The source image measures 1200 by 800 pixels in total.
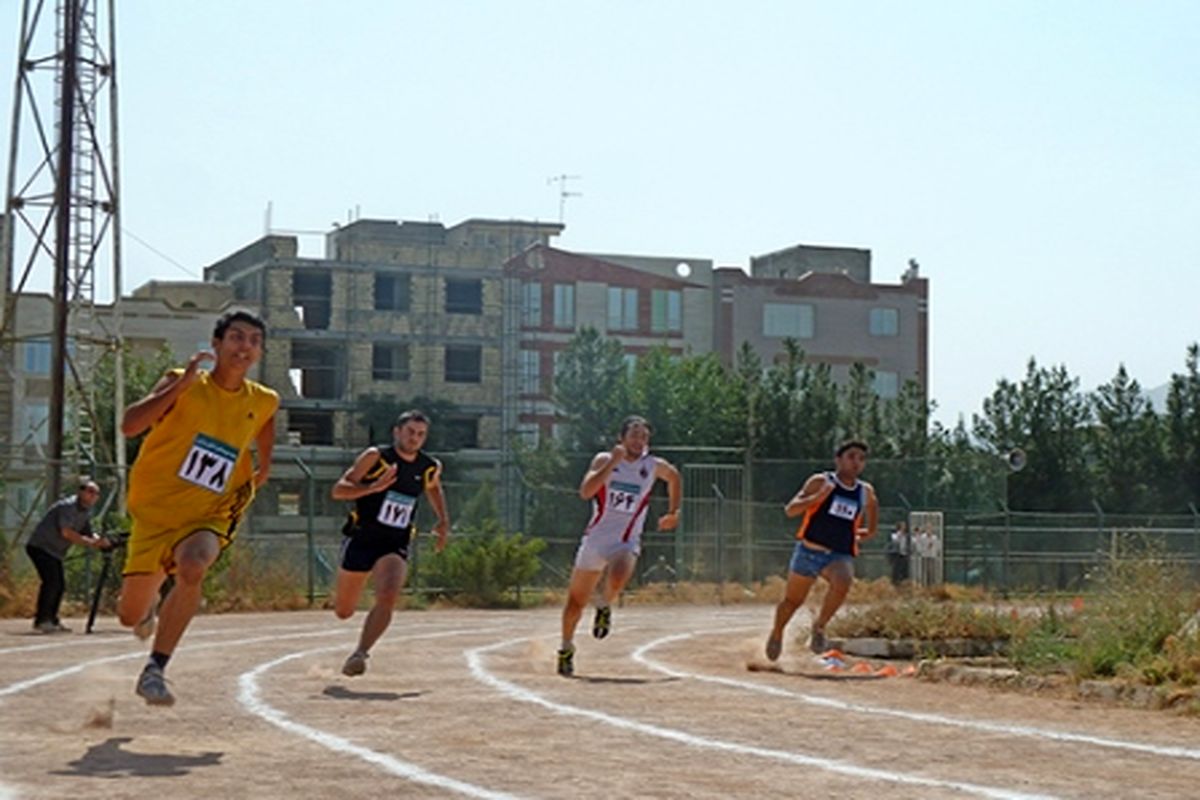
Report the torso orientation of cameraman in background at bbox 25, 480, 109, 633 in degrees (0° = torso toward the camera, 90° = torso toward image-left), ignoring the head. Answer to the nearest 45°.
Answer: approximately 270°
